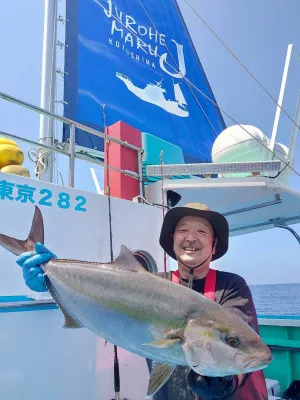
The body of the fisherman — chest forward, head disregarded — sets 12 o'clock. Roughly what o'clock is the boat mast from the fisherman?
The boat mast is roughly at 5 o'clock from the fisherman.

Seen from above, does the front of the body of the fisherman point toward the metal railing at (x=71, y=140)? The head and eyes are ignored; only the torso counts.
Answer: no

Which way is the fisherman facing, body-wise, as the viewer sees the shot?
toward the camera

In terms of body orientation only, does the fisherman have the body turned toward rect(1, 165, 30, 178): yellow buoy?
no

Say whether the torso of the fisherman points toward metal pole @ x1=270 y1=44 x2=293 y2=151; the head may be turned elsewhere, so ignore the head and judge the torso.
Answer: no

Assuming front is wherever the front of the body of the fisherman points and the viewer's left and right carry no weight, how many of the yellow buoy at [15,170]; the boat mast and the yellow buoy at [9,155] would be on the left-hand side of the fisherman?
0

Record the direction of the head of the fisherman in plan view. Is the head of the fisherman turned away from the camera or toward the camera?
toward the camera

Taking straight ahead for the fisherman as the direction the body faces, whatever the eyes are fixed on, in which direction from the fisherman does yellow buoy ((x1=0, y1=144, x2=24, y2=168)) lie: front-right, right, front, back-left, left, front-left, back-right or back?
back-right

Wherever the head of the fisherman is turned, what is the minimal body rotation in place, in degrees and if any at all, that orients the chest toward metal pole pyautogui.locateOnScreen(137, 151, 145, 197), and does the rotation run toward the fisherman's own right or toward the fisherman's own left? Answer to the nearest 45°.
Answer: approximately 180°

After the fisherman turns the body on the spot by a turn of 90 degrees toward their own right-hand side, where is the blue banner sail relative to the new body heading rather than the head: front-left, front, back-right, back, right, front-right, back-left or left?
right

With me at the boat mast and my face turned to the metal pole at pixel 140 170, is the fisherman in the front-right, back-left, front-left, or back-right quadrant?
front-right
